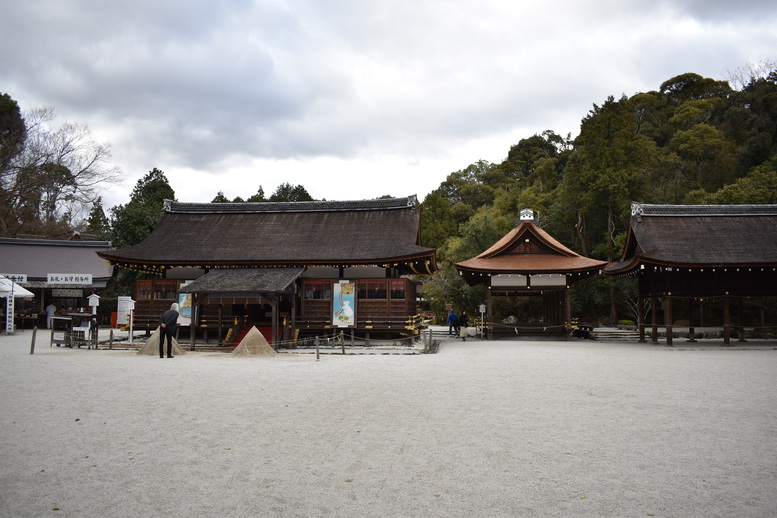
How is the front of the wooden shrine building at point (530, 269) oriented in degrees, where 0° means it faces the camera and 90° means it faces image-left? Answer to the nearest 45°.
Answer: approximately 0°

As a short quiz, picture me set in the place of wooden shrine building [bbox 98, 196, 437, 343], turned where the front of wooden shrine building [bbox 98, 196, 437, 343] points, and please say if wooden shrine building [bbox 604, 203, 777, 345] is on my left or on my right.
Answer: on my left

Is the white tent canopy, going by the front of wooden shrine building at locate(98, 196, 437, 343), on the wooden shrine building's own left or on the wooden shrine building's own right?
on the wooden shrine building's own right

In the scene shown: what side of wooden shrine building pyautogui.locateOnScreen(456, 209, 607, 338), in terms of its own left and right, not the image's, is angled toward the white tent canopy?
right

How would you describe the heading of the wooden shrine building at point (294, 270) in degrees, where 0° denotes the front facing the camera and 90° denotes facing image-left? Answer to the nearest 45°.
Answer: approximately 0°

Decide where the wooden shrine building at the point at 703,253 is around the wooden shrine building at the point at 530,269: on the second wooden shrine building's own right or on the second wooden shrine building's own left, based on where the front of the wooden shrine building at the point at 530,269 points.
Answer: on the second wooden shrine building's own left

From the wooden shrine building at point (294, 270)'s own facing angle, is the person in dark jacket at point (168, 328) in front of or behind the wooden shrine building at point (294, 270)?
in front

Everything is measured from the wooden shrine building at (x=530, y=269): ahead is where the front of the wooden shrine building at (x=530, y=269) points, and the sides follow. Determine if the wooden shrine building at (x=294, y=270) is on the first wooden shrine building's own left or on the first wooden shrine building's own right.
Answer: on the first wooden shrine building's own right

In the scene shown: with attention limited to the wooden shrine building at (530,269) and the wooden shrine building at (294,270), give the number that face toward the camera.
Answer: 2

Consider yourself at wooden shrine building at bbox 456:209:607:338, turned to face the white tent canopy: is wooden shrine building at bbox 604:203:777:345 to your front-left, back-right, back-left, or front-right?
back-left
